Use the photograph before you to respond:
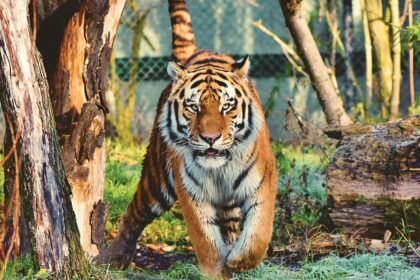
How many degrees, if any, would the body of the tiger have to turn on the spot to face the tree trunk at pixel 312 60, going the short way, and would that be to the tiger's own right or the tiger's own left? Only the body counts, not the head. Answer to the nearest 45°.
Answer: approximately 135° to the tiger's own left

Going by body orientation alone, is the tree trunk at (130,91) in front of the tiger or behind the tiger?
behind

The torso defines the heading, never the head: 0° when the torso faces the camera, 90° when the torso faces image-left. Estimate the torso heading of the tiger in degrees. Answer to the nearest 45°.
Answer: approximately 0°

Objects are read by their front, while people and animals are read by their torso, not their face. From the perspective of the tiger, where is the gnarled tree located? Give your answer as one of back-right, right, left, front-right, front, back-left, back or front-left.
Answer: right

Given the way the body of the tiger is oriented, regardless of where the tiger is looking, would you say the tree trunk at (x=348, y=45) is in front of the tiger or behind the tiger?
behind

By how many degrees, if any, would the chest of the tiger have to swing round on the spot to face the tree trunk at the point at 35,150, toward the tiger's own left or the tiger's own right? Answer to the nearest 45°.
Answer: approximately 45° to the tiger's own right

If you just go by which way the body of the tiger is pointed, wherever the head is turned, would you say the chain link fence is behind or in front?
behind

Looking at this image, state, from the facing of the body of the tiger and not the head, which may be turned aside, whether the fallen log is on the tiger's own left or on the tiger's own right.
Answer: on the tiger's own left

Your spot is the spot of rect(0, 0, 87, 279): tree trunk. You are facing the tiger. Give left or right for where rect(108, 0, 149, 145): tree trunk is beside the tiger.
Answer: left

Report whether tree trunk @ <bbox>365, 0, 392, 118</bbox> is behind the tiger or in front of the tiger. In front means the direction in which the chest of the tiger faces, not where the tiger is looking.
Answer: behind
